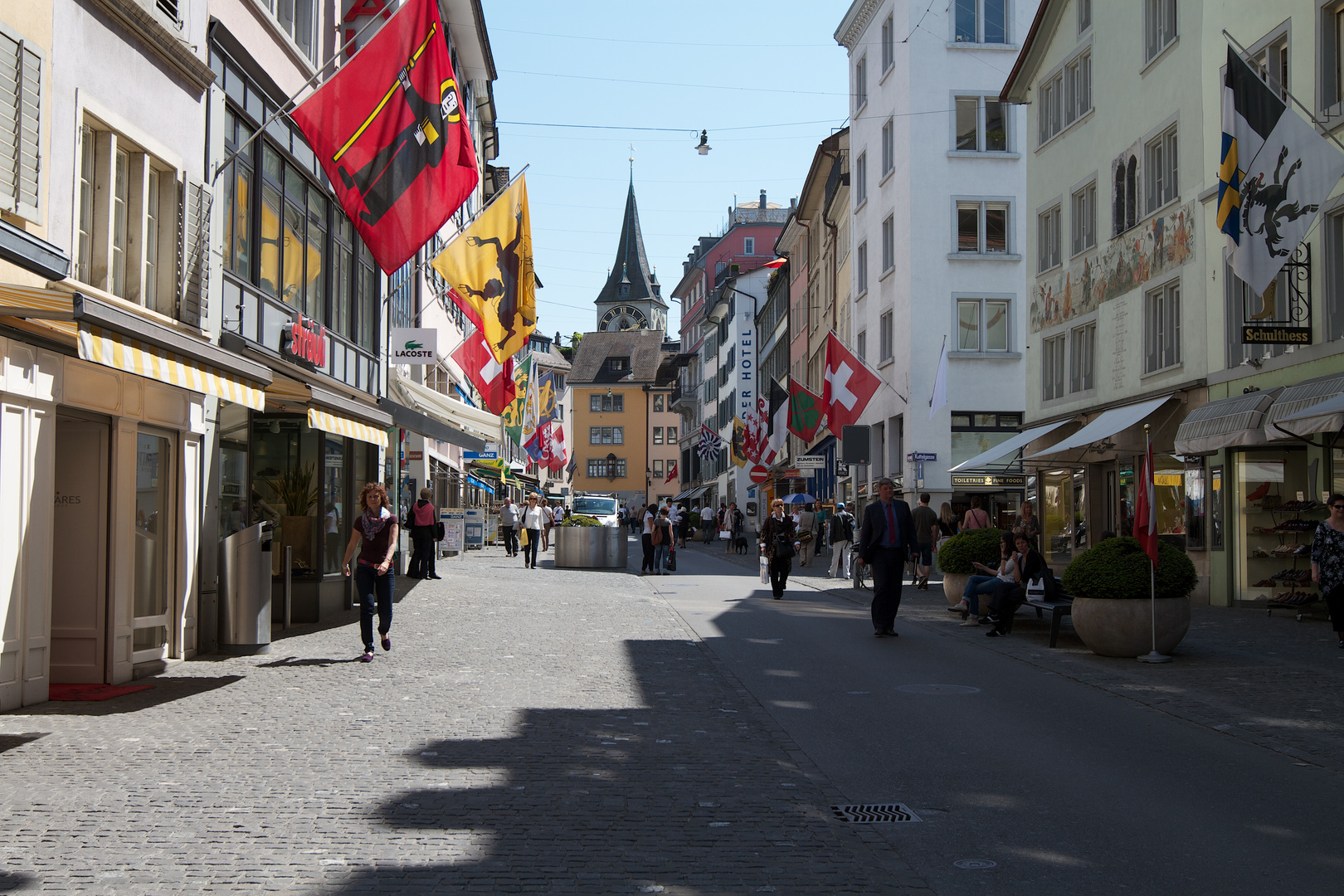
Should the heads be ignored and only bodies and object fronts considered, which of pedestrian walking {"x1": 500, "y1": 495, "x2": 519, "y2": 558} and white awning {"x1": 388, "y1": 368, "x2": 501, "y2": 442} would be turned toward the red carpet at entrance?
the pedestrian walking

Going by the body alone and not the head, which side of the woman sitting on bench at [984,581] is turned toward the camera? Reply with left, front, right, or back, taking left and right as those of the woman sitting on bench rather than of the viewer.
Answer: left

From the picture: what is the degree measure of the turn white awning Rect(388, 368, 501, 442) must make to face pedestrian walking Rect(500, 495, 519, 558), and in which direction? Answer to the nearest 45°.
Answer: approximately 90° to its left

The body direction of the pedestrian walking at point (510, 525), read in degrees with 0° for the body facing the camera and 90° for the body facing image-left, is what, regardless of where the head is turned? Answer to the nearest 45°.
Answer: approximately 0°

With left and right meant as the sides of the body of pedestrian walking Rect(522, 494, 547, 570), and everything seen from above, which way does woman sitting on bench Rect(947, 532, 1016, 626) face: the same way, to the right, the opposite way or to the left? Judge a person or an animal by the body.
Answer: to the right

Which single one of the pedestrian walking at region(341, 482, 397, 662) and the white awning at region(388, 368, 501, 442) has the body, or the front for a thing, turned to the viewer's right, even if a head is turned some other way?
the white awning

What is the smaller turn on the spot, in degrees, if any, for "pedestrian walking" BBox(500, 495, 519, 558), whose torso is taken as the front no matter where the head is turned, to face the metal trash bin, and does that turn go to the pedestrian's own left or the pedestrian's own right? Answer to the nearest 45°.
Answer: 0° — they already face it

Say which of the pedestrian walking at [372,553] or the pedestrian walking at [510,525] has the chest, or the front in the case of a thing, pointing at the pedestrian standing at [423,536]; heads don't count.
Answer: the pedestrian walking at [510,525]

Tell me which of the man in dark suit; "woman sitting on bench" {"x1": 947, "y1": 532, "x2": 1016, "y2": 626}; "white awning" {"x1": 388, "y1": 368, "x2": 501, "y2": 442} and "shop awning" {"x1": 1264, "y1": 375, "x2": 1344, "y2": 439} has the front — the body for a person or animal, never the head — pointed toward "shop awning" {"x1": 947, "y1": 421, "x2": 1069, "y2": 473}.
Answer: the white awning

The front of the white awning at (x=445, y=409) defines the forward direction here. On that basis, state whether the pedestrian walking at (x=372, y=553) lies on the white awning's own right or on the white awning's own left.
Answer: on the white awning's own right

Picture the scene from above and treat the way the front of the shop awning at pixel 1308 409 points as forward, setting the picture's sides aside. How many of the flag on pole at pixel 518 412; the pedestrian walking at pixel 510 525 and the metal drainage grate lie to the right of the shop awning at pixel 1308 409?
2

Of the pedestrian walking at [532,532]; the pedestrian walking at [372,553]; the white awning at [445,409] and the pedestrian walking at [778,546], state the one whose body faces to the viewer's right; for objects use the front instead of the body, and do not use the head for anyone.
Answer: the white awning

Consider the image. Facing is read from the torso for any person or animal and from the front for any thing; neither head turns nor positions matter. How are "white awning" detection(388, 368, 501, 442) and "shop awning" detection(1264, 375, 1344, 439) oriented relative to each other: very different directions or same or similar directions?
very different directions
